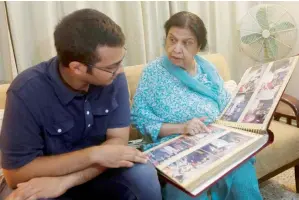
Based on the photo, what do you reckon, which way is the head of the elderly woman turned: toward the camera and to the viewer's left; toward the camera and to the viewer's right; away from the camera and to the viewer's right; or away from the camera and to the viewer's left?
toward the camera and to the viewer's left

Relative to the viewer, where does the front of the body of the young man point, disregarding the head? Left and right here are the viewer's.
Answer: facing the viewer and to the right of the viewer

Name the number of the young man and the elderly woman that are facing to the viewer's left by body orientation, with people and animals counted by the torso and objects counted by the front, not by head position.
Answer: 0

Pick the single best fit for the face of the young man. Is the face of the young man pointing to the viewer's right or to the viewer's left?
to the viewer's right

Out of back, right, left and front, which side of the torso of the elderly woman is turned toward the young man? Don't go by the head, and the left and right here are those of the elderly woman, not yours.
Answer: right

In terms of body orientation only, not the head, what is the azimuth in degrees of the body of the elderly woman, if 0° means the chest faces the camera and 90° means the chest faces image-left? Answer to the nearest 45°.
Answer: approximately 315°
